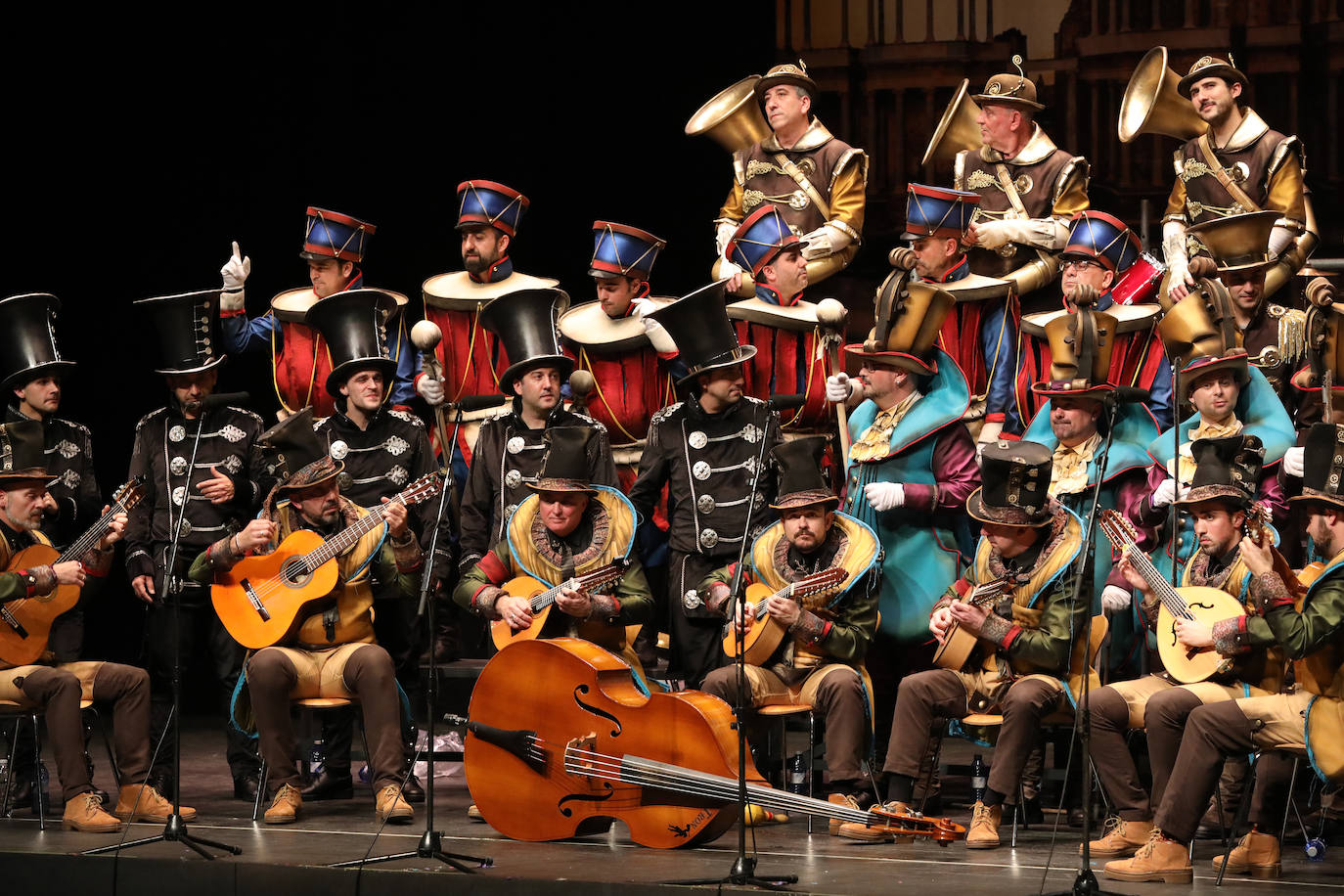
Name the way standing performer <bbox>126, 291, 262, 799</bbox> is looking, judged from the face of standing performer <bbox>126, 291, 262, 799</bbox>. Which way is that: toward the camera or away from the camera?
toward the camera

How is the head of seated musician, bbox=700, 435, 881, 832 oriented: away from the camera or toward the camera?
toward the camera

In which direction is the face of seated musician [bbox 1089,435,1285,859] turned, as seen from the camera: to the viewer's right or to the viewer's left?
to the viewer's left

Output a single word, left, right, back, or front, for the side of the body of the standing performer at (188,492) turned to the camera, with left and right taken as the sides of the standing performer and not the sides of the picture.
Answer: front

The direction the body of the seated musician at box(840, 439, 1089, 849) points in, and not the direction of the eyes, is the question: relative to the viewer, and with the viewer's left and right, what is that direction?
facing the viewer and to the left of the viewer

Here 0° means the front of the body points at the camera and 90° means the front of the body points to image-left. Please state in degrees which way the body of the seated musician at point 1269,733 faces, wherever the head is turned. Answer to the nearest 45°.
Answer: approximately 90°

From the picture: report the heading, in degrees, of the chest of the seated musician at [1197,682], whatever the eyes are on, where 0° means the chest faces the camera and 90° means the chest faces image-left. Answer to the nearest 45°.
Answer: approximately 45°

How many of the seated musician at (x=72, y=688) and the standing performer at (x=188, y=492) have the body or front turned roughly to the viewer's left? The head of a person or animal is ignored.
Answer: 0
